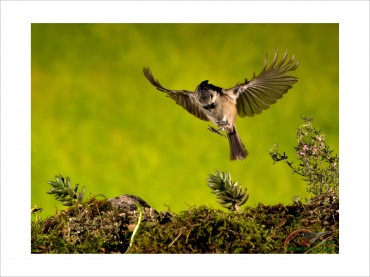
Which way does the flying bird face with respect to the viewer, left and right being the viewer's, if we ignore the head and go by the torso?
facing the viewer and to the left of the viewer
